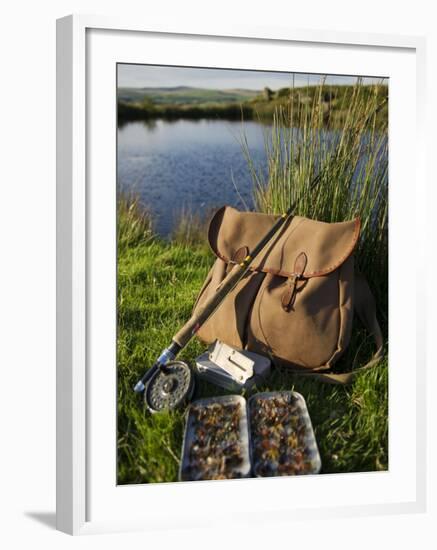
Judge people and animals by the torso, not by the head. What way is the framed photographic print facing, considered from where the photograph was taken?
facing the viewer and to the right of the viewer
